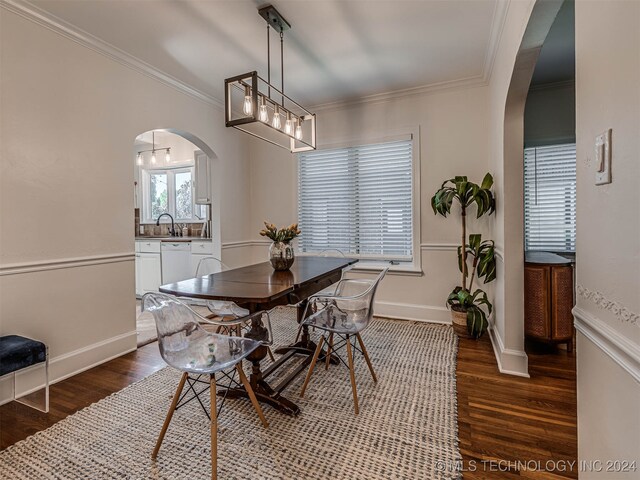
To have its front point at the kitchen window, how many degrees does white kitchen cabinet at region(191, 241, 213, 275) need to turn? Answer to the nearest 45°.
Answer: approximately 180°

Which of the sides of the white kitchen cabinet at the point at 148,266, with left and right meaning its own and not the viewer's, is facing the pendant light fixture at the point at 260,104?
front

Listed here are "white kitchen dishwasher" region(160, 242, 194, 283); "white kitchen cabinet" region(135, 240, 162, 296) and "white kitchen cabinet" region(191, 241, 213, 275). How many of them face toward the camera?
3

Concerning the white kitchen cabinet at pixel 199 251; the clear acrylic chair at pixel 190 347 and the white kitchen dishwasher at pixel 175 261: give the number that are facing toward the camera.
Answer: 2

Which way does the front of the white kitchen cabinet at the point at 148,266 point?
toward the camera

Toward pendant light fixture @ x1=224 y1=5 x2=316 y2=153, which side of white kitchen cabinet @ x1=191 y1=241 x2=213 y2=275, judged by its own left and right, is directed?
front

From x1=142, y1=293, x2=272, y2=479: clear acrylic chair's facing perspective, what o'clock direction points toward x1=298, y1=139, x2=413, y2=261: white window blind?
The white window blind is roughly at 12 o'clock from the clear acrylic chair.

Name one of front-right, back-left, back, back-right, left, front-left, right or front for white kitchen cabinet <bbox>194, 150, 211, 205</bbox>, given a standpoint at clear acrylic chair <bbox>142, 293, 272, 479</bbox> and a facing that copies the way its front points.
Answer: front-left

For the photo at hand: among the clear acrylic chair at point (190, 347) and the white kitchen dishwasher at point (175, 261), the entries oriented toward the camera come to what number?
1

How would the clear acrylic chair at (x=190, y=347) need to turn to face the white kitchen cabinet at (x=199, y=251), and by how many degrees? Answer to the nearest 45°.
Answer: approximately 45° to its left

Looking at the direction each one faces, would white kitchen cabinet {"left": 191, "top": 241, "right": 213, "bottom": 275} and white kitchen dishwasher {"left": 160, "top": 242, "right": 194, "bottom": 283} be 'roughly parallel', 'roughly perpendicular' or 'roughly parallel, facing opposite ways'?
roughly parallel

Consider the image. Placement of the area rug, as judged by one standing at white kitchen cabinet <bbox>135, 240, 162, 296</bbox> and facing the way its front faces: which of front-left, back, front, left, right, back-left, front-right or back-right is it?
front

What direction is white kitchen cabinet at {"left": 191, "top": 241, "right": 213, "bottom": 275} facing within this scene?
toward the camera

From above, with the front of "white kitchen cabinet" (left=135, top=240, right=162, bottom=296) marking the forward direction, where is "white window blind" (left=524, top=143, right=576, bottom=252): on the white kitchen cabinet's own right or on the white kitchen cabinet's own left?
on the white kitchen cabinet's own left

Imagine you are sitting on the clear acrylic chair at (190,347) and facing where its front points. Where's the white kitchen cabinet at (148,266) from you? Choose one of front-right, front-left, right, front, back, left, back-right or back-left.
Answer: front-left

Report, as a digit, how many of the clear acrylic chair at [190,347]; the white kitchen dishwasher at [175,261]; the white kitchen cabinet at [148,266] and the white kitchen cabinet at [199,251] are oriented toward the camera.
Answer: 3
